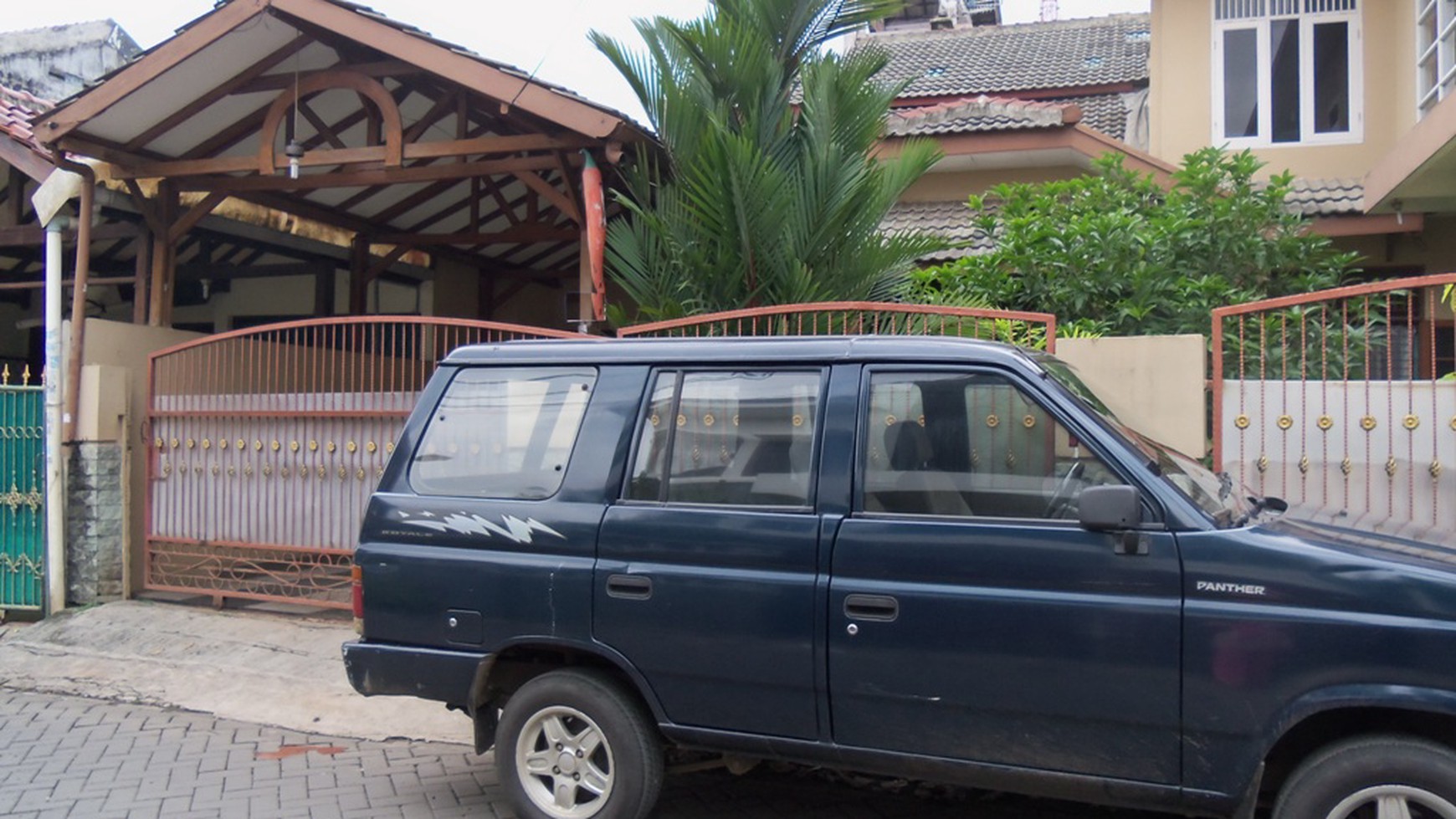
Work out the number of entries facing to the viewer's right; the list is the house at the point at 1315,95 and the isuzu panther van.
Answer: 1

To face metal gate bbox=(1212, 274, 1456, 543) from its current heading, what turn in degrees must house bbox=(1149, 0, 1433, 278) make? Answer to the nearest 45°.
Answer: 0° — it already faces it

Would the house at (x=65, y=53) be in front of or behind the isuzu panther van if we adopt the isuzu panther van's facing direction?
behind

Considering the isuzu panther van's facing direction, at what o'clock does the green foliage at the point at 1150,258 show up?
The green foliage is roughly at 10 o'clock from the isuzu panther van.

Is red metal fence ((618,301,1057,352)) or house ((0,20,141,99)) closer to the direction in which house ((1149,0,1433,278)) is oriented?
the red metal fence

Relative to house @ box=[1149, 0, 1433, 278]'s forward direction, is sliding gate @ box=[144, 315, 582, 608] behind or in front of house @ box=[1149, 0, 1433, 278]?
in front

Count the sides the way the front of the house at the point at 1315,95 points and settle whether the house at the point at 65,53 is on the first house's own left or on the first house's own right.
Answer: on the first house's own right

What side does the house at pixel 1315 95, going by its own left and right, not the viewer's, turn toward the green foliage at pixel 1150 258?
front

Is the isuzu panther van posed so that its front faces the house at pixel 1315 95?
no

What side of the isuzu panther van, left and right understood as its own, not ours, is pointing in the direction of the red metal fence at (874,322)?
left

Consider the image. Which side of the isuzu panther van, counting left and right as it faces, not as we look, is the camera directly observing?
right

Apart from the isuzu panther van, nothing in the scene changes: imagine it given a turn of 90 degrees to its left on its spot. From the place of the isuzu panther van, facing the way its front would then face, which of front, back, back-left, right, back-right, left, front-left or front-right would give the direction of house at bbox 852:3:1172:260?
front

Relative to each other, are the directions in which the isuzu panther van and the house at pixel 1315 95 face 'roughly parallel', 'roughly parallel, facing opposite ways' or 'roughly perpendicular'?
roughly perpendicular

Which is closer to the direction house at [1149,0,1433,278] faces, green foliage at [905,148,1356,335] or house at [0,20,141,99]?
the green foliage

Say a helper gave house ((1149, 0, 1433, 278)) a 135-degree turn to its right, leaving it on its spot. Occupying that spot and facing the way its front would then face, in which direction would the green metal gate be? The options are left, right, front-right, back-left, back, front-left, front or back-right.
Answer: left

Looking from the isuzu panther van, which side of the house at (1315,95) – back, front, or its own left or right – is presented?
front

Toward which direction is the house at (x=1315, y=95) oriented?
toward the camera

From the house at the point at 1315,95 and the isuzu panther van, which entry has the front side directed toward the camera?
the house

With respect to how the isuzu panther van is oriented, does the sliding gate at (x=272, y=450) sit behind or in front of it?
behind
